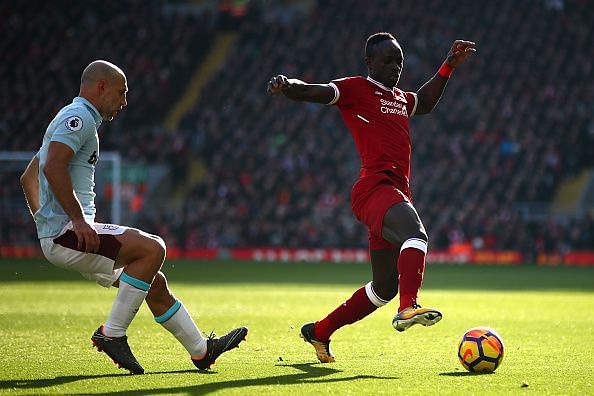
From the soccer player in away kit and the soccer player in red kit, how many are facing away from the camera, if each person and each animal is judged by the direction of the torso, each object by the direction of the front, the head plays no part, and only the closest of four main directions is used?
0

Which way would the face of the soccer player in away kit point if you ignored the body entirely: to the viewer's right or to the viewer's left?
to the viewer's right

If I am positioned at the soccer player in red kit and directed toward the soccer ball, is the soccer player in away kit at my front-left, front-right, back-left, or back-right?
back-right

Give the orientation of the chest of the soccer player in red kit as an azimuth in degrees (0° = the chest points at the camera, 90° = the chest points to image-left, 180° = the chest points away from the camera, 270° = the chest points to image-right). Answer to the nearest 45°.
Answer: approximately 315°

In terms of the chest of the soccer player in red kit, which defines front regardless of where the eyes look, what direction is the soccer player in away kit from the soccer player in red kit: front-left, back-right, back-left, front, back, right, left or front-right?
right

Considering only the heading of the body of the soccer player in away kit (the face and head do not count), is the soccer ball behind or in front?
in front

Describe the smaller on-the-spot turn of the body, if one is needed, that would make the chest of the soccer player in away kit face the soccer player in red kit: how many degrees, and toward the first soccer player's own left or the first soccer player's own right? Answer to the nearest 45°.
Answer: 0° — they already face them

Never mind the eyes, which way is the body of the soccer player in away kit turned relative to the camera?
to the viewer's right

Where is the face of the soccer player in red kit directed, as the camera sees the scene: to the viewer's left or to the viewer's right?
to the viewer's right
